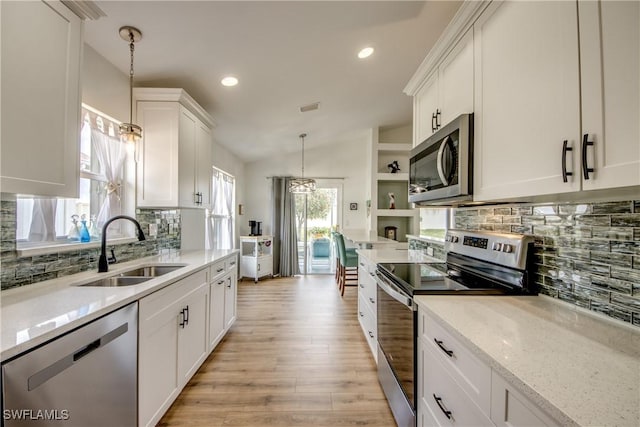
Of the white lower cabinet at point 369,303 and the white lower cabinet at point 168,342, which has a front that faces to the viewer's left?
the white lower cabinet at point 369,303

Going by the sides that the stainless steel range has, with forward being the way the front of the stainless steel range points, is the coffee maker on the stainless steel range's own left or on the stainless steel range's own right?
on the stainless steel range's own right

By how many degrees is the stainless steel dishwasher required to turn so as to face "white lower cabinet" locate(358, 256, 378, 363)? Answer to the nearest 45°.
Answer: approximately 45° to its left

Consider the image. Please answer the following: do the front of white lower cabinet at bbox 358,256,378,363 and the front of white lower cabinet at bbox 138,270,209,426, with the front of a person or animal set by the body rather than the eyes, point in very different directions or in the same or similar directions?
very different directions

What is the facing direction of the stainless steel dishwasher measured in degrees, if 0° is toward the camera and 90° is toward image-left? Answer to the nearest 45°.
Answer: approximately 315°

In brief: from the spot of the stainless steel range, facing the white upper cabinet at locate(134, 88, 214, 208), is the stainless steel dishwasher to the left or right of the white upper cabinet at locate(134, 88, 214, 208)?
left

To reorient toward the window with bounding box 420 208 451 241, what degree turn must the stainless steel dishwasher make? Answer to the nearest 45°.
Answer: approximately 45° to its left

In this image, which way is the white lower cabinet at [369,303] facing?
to the viewer's left

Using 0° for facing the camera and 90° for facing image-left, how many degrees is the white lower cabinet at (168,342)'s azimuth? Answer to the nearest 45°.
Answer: approximately 315°

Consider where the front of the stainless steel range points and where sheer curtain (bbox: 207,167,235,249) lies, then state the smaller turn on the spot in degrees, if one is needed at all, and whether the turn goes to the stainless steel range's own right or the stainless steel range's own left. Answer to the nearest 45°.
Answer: approximately 90° to the stainless steel range's own right
